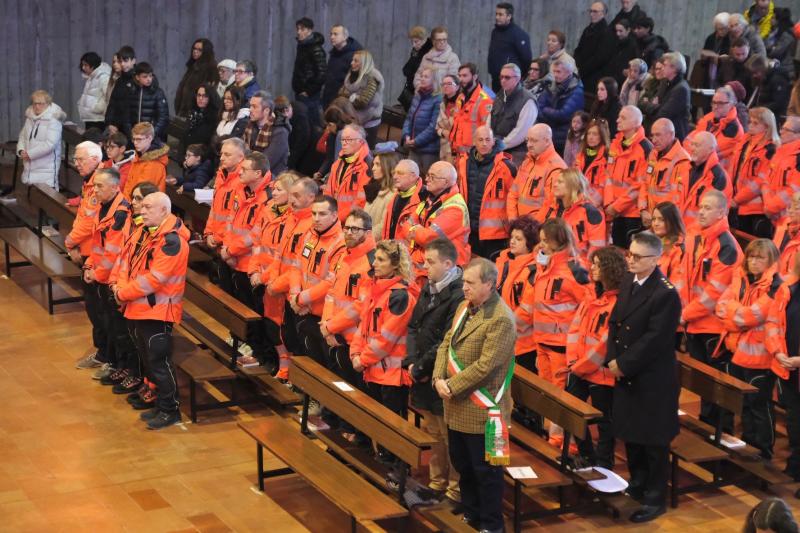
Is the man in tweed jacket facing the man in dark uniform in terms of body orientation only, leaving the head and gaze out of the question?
no

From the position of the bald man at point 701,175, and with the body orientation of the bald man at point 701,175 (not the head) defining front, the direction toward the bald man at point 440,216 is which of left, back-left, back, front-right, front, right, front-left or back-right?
front

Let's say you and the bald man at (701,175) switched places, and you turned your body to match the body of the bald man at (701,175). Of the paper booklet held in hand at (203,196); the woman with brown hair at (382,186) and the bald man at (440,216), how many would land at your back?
0

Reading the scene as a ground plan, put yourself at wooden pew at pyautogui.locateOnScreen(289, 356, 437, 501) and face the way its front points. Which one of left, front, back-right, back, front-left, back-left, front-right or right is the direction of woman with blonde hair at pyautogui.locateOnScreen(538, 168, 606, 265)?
back

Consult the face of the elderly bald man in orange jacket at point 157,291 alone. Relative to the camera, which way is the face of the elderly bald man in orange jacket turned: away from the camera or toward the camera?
toward the camera

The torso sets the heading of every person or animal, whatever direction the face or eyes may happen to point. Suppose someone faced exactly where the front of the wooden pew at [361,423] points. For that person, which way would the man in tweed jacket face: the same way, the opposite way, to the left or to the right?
the same way

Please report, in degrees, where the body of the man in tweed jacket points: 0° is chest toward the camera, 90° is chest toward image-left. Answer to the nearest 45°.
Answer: approximately 45°

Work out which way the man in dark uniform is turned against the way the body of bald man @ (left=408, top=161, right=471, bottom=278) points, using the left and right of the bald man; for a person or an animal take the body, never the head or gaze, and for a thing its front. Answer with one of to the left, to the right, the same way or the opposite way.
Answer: the same way

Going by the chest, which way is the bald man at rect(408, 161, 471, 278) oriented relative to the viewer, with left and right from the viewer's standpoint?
facing the viewer and to the left of the viewer

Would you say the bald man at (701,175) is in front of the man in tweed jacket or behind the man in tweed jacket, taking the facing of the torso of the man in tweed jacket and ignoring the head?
behind

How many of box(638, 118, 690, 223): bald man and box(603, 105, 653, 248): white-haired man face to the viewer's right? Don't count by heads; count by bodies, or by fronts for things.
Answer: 0

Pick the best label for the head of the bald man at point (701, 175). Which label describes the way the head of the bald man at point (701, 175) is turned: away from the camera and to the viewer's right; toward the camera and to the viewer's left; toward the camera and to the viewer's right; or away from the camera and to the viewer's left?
toward the camera and to the viewer's left

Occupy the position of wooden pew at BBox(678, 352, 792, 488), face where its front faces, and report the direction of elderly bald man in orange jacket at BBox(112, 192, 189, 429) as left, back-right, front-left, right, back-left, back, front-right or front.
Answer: front-right

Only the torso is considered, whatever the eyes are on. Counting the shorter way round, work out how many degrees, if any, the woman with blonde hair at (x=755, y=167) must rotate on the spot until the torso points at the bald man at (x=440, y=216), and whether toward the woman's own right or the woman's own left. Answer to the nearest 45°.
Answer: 0° — they already face them

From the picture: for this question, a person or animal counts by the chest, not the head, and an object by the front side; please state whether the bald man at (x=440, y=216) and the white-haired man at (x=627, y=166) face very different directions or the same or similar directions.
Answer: same or similar directions

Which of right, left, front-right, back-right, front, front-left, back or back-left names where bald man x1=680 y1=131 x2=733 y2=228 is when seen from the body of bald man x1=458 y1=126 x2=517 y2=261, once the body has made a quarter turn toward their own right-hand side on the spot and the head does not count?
back-right

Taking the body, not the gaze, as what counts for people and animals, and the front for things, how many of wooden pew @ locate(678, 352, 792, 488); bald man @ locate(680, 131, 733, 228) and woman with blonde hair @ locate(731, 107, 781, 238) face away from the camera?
0

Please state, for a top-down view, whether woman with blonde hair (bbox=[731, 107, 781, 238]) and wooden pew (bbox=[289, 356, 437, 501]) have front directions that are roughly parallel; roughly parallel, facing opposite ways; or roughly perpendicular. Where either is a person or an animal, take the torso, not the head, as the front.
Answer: roughly parallel

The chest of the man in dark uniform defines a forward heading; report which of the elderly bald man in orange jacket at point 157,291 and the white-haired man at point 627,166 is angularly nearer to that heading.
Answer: the elderly bald man in orange jacket

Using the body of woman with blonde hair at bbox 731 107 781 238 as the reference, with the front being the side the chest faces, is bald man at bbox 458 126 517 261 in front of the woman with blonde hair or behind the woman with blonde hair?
in front

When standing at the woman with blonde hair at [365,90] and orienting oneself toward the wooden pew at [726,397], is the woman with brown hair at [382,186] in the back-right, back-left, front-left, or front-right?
front-right

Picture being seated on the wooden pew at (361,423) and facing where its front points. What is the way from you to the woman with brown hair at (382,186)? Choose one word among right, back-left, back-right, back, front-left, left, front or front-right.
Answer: back-right

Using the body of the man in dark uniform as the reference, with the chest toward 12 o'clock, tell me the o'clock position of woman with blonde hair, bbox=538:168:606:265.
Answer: The woman with blonde hair is roughly at 4 o'clock from the man in dark uniform.

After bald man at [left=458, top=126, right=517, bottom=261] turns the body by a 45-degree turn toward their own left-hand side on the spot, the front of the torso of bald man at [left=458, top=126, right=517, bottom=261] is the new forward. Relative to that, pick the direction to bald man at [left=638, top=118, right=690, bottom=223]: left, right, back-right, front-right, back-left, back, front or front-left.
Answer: left
